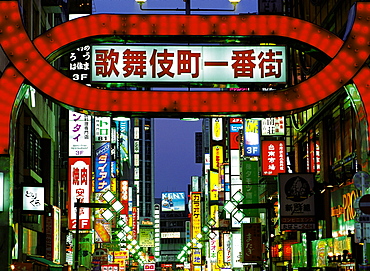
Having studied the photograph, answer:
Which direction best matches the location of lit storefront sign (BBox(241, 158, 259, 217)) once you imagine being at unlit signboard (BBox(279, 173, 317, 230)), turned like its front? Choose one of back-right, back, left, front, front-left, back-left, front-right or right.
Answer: back

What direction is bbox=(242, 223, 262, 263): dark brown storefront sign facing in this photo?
toward the camera

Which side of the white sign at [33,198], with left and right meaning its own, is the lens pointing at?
front

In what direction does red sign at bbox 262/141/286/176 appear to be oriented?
toward the camera

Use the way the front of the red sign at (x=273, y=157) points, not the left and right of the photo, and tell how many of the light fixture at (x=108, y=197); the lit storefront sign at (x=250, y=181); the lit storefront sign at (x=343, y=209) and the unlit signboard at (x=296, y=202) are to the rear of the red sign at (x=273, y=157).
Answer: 1

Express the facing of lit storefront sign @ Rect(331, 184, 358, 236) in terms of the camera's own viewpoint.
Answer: facing the viewer and to the left of the viewer

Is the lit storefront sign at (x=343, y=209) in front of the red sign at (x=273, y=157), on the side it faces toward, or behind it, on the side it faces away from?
in front

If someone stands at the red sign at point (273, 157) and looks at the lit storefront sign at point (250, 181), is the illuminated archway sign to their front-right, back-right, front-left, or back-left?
back-left

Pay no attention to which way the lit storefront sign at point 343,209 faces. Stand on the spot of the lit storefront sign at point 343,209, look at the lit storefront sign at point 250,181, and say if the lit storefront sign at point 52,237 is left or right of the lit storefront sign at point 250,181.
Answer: left

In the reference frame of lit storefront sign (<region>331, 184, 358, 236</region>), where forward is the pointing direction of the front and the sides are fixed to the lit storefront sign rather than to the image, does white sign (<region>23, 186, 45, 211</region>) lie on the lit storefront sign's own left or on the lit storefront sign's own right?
on the lit storefront sign's own right

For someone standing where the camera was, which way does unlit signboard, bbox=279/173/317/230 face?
facing the viewer

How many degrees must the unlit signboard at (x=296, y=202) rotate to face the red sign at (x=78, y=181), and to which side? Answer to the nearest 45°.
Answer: approximately 135° to its right
